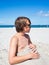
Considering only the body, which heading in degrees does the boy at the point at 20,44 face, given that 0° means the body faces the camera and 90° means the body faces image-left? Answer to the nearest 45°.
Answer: approximately 315°

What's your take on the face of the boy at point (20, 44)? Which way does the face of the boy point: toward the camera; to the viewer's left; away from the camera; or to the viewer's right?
to the viewer's right
